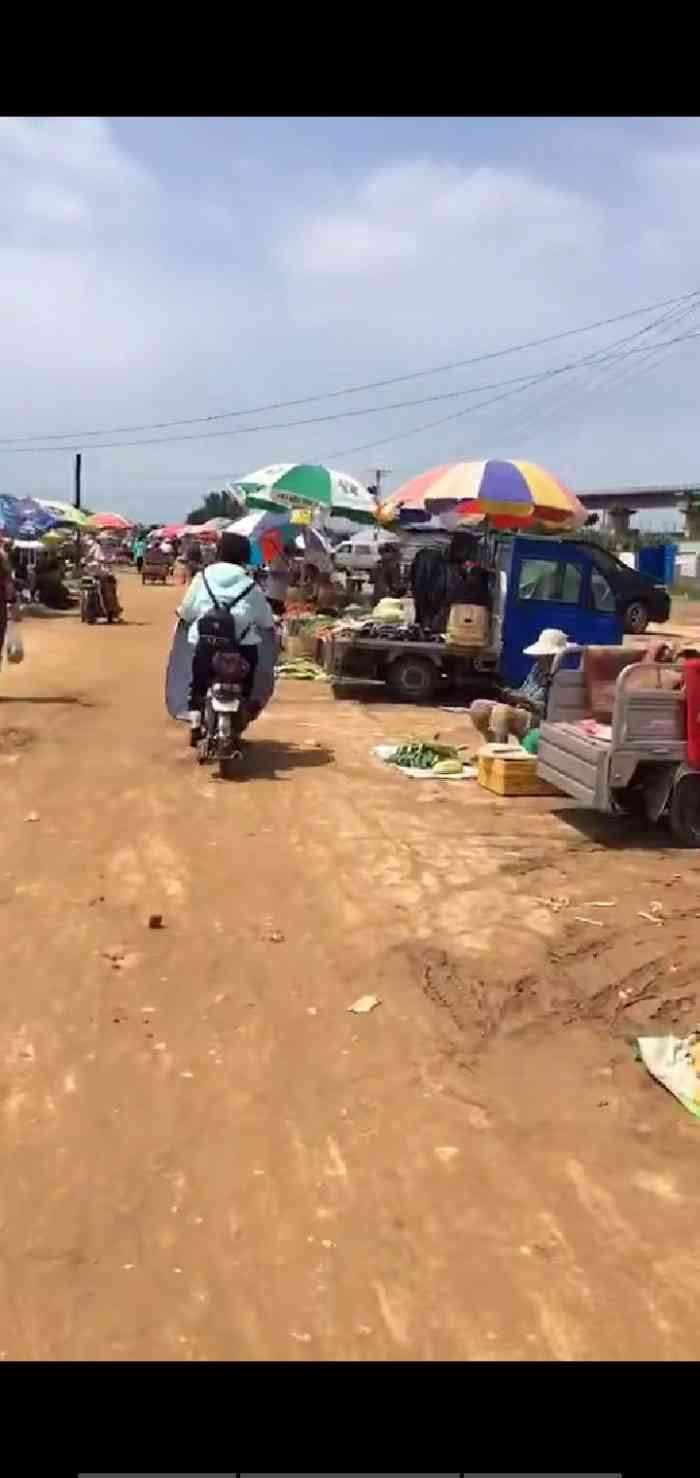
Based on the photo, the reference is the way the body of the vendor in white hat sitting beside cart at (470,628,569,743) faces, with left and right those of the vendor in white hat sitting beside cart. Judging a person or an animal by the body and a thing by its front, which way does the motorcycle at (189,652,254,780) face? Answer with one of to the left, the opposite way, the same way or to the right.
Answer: to the right

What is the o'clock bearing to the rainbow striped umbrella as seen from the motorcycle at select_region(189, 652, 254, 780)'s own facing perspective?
The rainbow striped umbrella is roughly at 1 o'clock from the motorcycle.

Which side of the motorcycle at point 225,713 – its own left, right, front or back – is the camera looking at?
back

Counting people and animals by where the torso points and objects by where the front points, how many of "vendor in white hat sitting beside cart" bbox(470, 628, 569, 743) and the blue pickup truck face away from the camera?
0

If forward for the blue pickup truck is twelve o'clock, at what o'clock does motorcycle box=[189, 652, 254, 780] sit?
The motorcycle is roughly at 4 o'clock from the blue pickup truck.

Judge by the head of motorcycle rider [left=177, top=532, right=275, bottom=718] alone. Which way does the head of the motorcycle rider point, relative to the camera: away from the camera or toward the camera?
away from the camera

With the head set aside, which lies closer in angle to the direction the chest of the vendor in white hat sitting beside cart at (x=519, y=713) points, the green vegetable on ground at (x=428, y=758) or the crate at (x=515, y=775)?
the green vegetable on ground

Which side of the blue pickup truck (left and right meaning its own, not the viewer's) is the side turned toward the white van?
left

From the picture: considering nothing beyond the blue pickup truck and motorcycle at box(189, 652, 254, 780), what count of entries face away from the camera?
1

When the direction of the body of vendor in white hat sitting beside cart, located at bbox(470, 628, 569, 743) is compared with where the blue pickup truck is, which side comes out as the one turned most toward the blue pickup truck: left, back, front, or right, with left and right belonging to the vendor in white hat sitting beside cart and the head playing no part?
right

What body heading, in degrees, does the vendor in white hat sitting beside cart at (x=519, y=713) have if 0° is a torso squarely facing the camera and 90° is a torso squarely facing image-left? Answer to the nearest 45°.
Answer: approximately 90°

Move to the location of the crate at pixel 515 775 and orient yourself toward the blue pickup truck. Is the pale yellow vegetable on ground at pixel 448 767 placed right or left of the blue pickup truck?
left

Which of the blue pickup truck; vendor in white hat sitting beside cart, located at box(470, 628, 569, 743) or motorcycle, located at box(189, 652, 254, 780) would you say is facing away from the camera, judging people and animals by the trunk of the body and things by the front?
the motorcycle

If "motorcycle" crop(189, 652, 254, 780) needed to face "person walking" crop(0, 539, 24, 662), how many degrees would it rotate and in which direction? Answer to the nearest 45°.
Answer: approximately 45° to its left

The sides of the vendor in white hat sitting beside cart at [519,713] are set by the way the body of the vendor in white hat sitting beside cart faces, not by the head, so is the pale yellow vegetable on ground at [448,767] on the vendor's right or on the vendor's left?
on the vendor's left

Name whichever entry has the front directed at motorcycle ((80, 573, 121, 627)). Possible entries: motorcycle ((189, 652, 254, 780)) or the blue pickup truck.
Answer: motorcycle ((189, 652, 254, 780))

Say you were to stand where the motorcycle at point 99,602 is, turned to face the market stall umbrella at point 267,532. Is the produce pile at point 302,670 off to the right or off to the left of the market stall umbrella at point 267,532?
right

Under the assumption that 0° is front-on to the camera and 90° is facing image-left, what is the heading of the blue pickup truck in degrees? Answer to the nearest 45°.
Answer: approximately 270°
